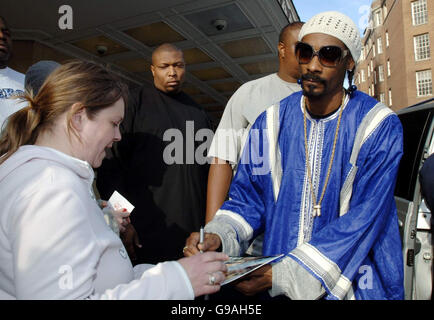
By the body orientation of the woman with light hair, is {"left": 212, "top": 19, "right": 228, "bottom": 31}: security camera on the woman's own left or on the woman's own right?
on the woman's own left

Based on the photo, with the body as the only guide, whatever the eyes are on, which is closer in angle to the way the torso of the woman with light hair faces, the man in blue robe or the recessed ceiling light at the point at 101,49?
the man in blue robe

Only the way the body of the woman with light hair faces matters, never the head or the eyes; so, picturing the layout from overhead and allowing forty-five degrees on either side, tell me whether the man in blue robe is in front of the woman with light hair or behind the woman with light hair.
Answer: in front

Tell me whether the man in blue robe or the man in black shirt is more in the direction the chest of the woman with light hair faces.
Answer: the man in blue robe

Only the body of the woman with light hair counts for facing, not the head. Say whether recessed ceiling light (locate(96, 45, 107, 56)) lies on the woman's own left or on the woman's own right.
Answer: on the woman's own left

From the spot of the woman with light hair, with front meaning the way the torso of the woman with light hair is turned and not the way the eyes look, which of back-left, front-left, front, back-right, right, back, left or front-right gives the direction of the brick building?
front-left

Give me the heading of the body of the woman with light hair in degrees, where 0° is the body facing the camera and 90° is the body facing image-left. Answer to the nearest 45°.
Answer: approximately 270°

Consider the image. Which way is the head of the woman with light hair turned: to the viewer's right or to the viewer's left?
to the viewer's right

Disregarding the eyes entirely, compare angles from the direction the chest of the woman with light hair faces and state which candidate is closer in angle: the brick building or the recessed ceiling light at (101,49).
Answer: the brick building

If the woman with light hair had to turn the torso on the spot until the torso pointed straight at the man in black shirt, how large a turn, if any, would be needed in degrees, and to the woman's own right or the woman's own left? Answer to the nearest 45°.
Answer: approximately 90° to the woman's own left
